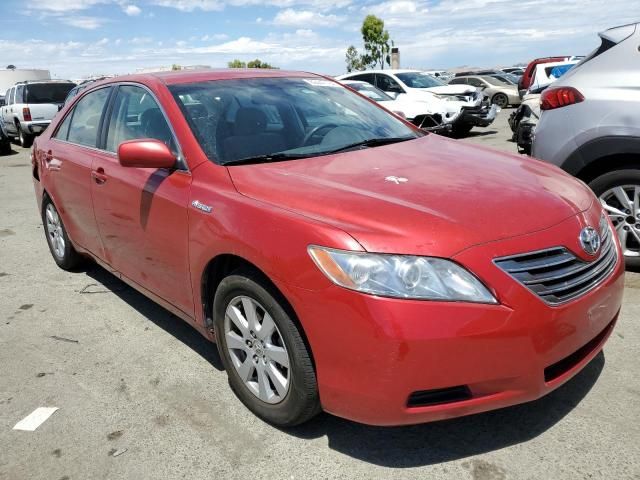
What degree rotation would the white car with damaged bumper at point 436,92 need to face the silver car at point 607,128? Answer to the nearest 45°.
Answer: approximately 45° to its right

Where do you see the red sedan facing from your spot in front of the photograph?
facing the viewer and to the right of the viewer

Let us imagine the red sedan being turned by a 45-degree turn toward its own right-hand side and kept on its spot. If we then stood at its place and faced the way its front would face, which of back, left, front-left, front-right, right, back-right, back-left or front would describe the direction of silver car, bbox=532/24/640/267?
back-left

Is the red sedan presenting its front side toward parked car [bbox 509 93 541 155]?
no

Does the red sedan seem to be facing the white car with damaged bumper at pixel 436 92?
no

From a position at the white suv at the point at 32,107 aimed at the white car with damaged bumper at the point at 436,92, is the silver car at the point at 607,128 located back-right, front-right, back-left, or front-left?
front-right

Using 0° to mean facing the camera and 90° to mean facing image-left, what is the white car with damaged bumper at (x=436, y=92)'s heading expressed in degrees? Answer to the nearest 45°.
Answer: approximately 315°

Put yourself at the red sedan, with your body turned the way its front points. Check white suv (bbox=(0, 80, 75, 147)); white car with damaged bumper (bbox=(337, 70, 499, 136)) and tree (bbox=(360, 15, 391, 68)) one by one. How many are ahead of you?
0

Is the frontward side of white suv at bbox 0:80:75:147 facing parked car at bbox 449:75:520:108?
no

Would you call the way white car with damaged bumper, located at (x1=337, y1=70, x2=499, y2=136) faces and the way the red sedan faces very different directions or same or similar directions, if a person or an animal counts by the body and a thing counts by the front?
same or similar directions

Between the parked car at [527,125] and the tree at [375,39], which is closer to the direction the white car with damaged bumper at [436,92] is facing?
the parked car

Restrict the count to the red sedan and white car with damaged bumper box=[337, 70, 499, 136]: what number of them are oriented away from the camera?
0

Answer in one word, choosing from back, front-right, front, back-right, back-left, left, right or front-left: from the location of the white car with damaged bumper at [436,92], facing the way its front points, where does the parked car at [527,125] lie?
front-right

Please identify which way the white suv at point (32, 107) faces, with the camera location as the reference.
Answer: facing away from the viewer and to the left of the viewer
